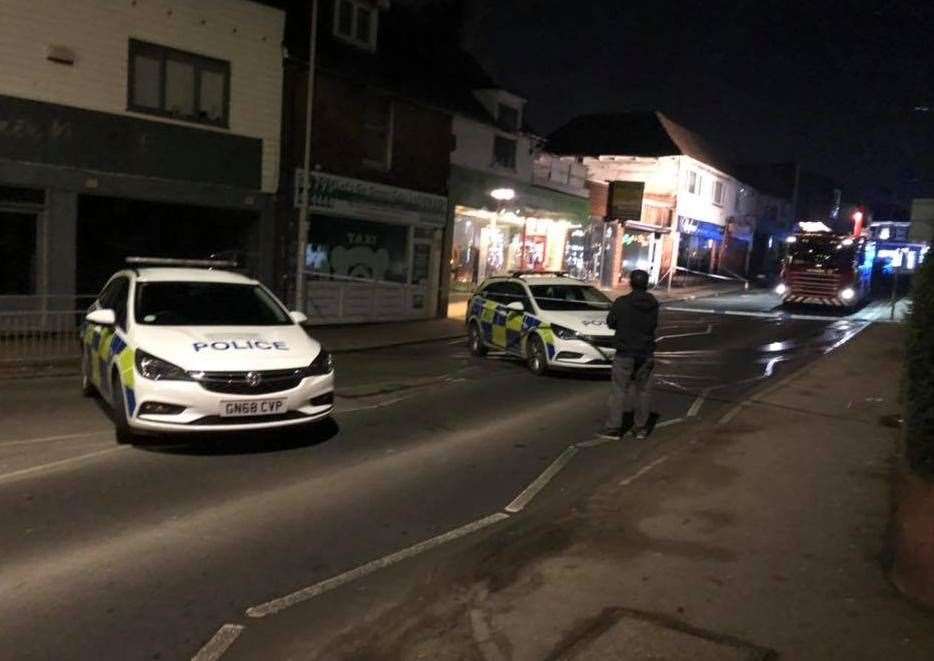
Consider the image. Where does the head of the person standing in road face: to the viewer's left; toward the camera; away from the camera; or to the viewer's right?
away from the camera

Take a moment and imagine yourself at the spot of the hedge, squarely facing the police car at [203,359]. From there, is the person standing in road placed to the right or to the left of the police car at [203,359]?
right

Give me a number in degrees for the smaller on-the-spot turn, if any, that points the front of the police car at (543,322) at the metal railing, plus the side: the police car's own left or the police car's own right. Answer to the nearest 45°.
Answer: approximately 135° to the police car's own right

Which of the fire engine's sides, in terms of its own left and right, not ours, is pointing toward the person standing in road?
front

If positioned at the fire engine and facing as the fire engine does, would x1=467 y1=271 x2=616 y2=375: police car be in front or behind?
in front

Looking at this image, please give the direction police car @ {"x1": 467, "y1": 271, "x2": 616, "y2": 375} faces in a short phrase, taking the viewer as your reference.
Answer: facing the viewer and to the right of the viewer

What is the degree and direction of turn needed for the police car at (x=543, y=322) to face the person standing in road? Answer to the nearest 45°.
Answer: approximately 45° to its right

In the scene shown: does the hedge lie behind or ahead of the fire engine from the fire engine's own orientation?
ahead

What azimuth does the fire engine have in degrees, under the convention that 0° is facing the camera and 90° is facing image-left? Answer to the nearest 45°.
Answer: approximately 0°

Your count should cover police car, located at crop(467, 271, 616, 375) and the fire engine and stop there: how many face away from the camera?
0
